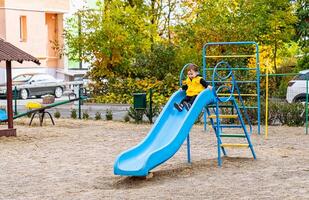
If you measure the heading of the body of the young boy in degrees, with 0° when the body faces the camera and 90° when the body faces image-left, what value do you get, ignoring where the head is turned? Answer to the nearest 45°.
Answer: approximately 45°

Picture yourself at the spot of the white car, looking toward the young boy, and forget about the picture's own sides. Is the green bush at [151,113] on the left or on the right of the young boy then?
right

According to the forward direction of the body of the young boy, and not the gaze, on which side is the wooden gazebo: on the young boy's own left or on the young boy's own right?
on the young boy's own right

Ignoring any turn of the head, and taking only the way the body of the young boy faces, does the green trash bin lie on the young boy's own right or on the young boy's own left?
on the young boy's own right
